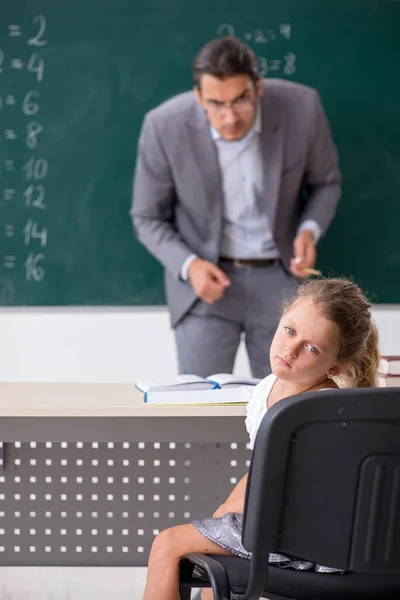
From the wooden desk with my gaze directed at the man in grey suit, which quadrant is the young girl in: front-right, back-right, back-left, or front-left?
back-right

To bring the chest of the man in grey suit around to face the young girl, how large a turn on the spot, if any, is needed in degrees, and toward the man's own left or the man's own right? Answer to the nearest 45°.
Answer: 0° — they already face them

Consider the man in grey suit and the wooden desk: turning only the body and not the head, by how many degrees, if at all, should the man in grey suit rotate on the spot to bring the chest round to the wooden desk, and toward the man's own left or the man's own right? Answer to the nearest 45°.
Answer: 0° — they already face it

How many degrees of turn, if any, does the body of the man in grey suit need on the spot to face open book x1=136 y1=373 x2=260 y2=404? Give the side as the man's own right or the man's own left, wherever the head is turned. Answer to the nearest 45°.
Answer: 0° — they already face it

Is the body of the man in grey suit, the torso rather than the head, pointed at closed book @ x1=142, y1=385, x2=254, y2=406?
yes

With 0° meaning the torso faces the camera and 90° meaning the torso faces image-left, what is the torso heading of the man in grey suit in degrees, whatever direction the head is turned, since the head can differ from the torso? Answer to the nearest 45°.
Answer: approximately 0°
